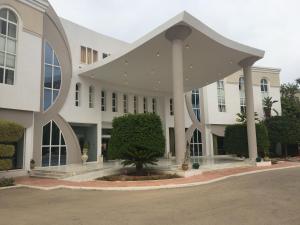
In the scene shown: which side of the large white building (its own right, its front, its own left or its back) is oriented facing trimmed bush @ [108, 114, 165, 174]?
front

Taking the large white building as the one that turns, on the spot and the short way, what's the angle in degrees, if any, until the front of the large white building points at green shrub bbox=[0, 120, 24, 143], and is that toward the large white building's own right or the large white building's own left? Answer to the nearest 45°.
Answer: approximately 90° to the large white building's own right

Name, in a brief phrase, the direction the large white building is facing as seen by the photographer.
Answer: facing the viewer and to the right of the viewer

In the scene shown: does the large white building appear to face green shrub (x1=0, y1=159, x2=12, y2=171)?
no

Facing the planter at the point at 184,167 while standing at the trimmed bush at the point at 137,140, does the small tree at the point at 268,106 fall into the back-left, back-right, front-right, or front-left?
front-left

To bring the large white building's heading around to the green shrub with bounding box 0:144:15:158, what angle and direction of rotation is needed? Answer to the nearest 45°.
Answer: approximately 90° to its right

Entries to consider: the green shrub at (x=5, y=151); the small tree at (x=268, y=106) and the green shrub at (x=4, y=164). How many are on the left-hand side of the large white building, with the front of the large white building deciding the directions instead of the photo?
1

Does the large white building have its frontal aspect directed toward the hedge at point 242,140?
no

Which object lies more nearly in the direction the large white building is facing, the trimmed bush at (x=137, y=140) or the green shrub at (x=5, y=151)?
the trimmed bush

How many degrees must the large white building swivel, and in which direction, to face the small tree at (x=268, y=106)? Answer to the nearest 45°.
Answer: approximately 90° to its left
